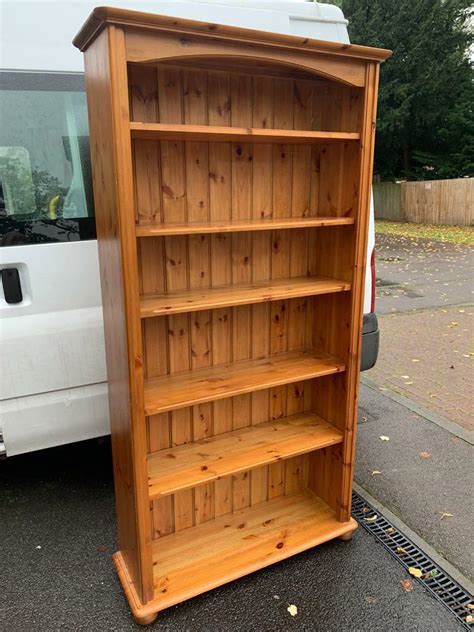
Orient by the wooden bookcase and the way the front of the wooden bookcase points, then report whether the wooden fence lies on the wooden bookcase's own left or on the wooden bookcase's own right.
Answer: on the wooden bookcase's own left

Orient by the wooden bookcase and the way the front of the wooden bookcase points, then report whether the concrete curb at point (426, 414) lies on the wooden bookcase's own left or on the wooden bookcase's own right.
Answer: on the wooden bookcase's own left

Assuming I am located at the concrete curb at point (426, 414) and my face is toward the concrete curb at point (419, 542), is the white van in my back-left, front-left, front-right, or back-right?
front-right

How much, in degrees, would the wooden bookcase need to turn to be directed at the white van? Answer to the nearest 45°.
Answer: approximately 135° to its right

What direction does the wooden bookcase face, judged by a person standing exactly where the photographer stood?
facing the viewer and to the right of the viewer
